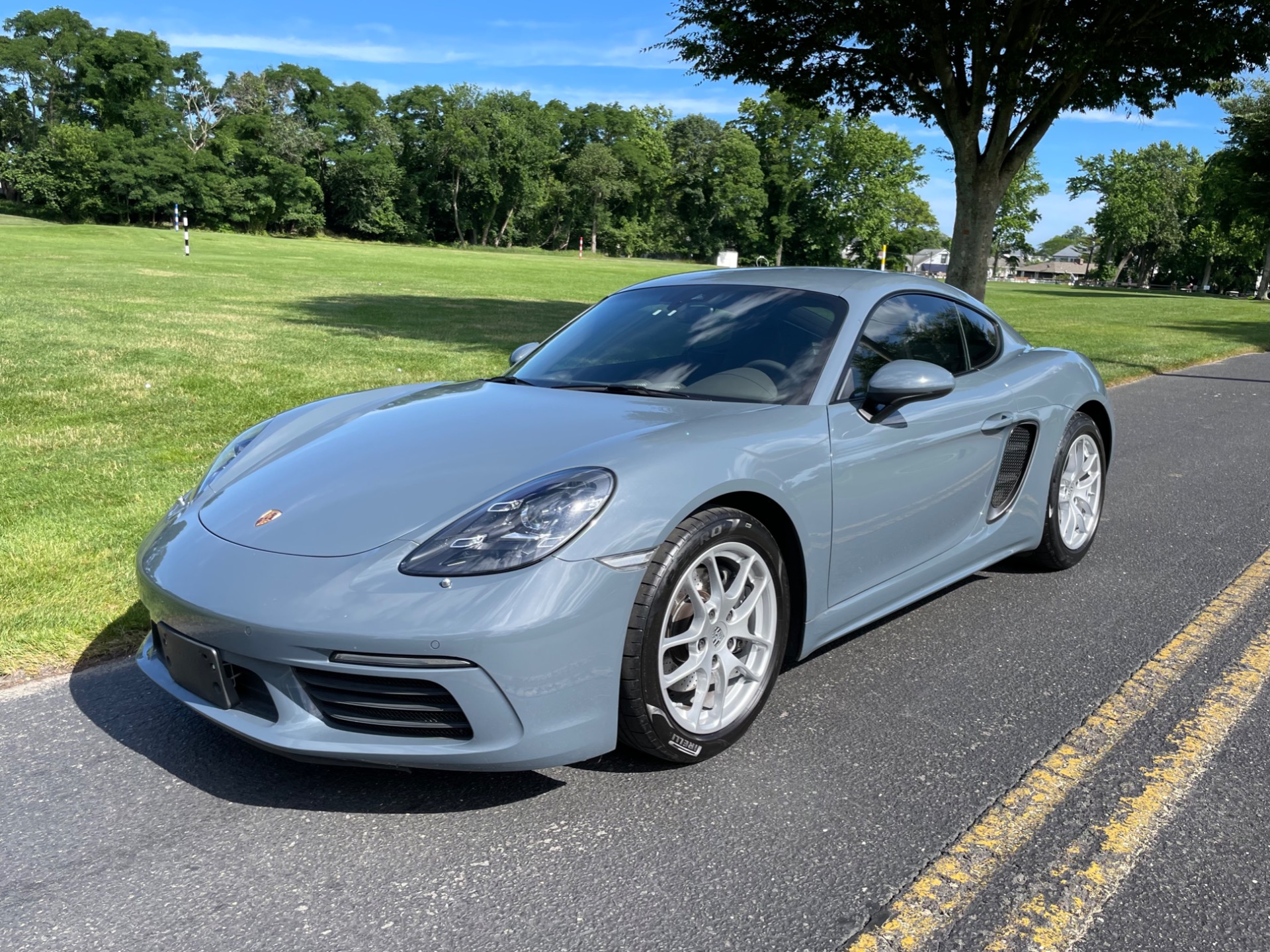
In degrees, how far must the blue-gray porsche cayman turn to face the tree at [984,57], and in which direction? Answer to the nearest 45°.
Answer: approximately 135° to its right

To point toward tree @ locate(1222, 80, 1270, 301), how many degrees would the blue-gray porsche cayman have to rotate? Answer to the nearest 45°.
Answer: approximately 180°

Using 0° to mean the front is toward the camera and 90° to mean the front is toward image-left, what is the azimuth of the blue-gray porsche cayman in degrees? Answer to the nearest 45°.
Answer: approximately 45°
